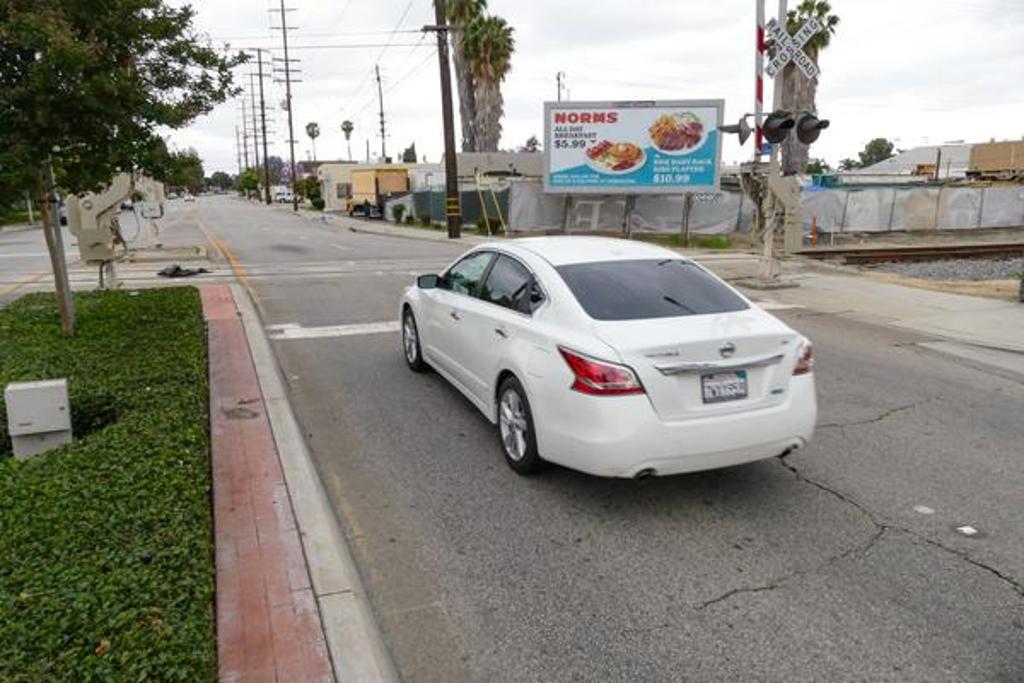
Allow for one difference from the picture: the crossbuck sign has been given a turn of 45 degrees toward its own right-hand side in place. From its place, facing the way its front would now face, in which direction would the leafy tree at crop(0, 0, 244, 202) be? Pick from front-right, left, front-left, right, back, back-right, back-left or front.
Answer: front

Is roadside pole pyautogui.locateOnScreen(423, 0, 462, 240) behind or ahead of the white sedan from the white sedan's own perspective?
ahead

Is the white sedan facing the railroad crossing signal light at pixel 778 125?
no

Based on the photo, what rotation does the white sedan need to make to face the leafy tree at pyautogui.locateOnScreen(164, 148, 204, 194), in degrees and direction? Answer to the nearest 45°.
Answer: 0° — it already faces it

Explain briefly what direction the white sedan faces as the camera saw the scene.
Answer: facing away from the viewer and to the left of the viewer

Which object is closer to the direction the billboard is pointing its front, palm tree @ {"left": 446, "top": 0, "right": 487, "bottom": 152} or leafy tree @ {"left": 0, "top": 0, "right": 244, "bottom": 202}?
the leafy tree

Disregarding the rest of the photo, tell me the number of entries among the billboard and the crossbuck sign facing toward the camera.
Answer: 2

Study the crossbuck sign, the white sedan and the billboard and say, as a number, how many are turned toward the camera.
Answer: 2

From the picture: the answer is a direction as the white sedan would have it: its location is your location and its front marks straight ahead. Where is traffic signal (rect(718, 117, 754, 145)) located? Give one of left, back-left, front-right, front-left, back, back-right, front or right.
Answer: front-right

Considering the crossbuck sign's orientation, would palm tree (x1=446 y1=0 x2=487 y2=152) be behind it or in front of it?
behind

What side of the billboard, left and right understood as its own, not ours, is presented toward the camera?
front

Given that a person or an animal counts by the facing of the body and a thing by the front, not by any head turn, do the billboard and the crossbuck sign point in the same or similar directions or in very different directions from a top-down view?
same or similar directions

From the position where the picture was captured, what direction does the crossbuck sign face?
facing the viewer

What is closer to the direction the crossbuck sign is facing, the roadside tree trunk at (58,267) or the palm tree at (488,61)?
the roadside tree trunk
